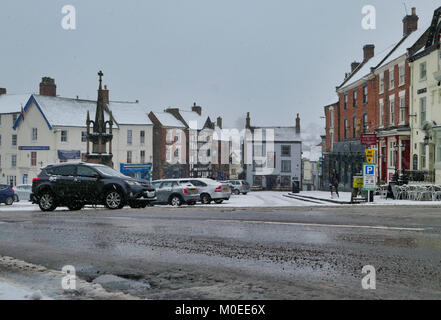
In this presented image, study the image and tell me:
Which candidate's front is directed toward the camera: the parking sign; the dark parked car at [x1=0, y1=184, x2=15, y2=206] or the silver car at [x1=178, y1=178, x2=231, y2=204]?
the parking sign

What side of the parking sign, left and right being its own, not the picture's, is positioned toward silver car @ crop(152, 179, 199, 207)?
right

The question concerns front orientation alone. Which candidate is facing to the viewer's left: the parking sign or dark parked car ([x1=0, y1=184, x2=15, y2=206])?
the dark parked car

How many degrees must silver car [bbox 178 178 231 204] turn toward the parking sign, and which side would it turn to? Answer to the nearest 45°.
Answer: approximately 180°

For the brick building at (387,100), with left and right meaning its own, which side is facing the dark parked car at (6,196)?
front

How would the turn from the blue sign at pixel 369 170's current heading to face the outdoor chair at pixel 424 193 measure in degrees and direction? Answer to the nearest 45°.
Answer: approximately 135° to its left

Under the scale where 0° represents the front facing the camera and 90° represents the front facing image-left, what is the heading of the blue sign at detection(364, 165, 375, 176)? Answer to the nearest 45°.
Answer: approximately 0°

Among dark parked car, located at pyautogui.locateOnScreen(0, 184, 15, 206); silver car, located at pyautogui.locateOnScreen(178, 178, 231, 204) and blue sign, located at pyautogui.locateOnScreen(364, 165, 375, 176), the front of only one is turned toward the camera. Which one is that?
the blue sign

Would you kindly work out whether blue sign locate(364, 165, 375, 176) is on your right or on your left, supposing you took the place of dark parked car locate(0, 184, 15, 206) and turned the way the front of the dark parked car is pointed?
on your left

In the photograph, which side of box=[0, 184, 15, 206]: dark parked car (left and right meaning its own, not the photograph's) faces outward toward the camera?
left

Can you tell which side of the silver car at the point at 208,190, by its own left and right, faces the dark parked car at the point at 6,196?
front

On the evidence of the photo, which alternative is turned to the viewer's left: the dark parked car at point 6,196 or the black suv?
the dark parked car

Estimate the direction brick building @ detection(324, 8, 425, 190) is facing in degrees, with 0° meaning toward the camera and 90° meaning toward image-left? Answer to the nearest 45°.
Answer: approximately 45°
